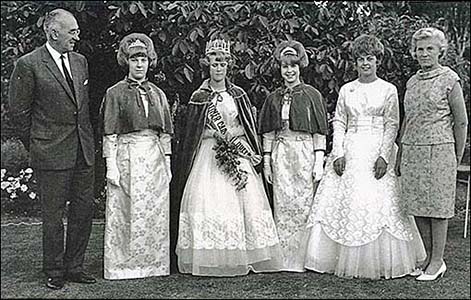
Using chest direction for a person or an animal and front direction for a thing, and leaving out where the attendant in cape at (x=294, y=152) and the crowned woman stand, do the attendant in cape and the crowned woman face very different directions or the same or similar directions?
same or similar directions

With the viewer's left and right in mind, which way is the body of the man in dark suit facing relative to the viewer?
facing the viewer and to the right of the viewer

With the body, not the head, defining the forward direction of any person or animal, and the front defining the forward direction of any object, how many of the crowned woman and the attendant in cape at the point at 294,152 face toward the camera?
2

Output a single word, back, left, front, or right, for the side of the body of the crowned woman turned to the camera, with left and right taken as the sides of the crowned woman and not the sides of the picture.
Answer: front

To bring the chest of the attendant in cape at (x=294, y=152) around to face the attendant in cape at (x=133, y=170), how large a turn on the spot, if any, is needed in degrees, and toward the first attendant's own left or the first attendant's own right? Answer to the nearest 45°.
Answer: approximately 90° to the first attendant's own right

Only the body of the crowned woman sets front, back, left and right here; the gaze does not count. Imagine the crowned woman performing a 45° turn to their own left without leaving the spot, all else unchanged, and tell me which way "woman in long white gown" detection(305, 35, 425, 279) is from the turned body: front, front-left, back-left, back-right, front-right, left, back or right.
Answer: front-left

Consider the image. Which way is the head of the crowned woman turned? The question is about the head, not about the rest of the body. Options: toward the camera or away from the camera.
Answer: toward the camera

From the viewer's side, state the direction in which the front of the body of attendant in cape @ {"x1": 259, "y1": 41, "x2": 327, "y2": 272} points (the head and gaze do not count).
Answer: toward the camera

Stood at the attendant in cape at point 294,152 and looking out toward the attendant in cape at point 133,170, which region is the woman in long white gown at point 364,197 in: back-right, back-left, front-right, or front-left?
back-left

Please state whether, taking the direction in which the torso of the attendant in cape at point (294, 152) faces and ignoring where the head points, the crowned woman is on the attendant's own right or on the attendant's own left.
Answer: on the attendant's own right

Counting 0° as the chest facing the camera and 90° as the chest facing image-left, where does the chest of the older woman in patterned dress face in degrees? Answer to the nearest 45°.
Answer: approximately 45°

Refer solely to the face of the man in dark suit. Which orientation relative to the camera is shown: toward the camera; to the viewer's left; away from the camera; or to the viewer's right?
to the viewer's right
